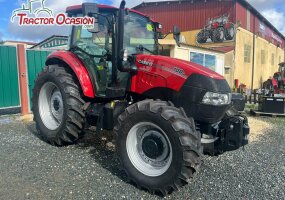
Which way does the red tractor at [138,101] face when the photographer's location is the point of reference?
facing the viewer and to the right of the viewer

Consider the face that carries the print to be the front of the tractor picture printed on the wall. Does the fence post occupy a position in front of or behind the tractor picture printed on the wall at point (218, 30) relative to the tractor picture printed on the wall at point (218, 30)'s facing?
in front

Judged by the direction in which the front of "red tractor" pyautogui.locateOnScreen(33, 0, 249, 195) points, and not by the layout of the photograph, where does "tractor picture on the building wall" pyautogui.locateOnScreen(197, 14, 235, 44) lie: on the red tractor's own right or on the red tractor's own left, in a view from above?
on the red tractor's own left

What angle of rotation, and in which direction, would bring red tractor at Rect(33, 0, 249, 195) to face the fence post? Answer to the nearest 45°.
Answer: approximately 180°

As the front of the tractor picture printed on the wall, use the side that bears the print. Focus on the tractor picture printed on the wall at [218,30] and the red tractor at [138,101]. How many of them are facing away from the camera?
0

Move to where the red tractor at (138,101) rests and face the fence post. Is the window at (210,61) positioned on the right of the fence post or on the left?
right

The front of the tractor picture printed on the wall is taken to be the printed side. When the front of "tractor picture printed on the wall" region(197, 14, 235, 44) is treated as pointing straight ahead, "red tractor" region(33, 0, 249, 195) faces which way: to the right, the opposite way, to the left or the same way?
to the left

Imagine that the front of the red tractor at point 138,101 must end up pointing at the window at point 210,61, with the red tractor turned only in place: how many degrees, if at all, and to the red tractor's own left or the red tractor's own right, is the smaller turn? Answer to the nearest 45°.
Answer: approximately 135° to the red tractor's own left
